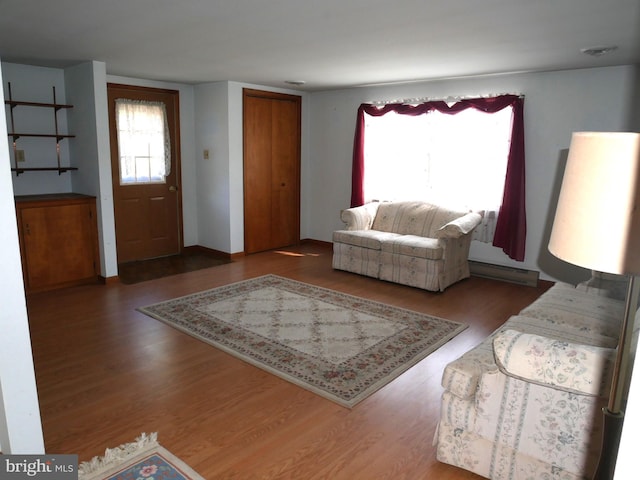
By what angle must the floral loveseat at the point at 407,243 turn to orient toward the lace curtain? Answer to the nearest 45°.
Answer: approximately 45° to its right

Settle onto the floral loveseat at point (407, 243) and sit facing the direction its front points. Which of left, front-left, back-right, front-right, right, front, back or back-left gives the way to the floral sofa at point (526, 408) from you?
front-left

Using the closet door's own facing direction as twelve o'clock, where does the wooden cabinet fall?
The wooden cabinet is roughly at 3 o'clock from the closet door.

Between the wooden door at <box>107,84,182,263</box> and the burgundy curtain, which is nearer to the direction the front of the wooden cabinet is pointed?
the burgundy curtain

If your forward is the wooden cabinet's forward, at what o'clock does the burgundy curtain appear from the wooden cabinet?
The burgundy curtain is roughly at 10 o'clock from the wooden cabinet.

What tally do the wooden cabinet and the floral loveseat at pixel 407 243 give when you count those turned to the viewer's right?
0

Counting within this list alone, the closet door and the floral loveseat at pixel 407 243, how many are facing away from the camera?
0
